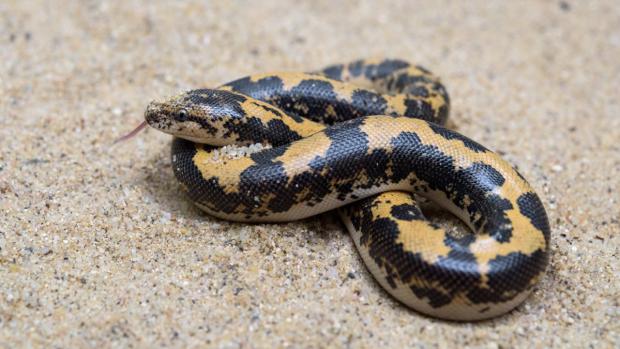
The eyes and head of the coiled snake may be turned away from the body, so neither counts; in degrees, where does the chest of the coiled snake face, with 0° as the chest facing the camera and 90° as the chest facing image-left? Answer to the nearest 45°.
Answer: approximately 90°
